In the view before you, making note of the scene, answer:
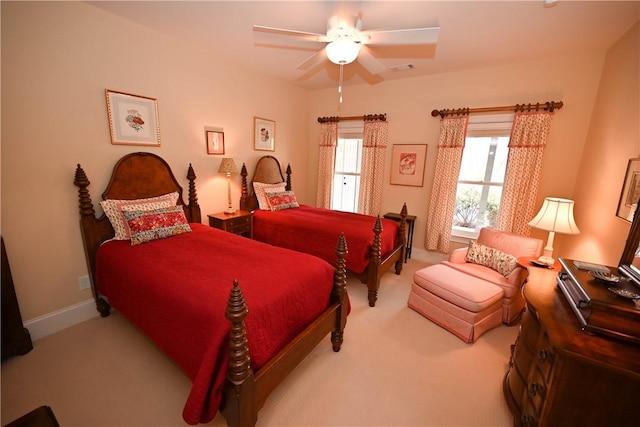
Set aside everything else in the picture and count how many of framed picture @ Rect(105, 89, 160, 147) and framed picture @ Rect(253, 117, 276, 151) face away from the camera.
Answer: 0

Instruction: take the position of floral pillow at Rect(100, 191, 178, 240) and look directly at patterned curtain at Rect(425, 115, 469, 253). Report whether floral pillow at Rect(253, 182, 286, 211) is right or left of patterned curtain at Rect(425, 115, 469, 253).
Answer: left

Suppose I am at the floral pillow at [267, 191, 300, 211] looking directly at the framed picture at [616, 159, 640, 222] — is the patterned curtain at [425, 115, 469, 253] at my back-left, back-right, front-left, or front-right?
front-left

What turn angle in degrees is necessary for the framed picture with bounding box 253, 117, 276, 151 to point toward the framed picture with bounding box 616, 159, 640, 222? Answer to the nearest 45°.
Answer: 0° — it already faces it

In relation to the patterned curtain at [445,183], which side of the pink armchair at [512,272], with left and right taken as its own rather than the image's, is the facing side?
right

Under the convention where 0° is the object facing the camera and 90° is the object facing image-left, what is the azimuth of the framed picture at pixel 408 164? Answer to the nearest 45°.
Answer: approximately 0°

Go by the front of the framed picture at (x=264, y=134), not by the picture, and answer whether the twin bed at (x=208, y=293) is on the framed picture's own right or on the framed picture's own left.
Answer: on the framed picture's own right

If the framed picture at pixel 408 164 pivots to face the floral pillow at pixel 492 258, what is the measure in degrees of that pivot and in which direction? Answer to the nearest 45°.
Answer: approximately 45° to its left

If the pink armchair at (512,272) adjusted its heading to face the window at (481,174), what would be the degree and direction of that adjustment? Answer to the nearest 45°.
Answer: approximately 90° to its right

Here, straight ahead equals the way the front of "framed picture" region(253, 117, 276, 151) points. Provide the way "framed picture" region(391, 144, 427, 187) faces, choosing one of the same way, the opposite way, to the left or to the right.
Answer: to the right

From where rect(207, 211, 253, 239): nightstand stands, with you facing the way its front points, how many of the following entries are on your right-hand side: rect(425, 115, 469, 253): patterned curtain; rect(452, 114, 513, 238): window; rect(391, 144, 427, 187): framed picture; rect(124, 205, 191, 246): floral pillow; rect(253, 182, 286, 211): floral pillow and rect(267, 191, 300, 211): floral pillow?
1

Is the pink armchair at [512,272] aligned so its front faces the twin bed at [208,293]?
yes

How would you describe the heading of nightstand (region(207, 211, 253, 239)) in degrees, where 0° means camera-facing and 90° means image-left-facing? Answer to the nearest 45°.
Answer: approximately 315°

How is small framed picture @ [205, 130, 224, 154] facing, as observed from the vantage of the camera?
facing the viewer and to the right of the viewer

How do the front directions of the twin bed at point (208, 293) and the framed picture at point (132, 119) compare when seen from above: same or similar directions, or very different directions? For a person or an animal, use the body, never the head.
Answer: same or similar directions

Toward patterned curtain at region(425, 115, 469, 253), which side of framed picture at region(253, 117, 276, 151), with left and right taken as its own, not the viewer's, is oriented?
front

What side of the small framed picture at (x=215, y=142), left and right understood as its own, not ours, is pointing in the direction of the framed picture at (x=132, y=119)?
right

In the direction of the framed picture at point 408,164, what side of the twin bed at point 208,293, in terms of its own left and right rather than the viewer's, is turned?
left

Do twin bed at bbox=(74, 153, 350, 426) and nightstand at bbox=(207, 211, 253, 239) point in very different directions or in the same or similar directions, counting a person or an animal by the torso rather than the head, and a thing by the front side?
same or similar directions

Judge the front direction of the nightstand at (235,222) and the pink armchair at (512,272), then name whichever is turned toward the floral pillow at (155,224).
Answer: the pink armchair

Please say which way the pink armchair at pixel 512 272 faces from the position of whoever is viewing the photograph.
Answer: facing the viewer and to the left of the viewer

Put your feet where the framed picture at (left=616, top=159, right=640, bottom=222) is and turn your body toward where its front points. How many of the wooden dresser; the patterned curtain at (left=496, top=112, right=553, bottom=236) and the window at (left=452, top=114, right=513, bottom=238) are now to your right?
2

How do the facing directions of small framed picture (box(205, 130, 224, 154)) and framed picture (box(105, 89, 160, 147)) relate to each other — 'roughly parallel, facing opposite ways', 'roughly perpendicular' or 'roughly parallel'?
roughly parallel
